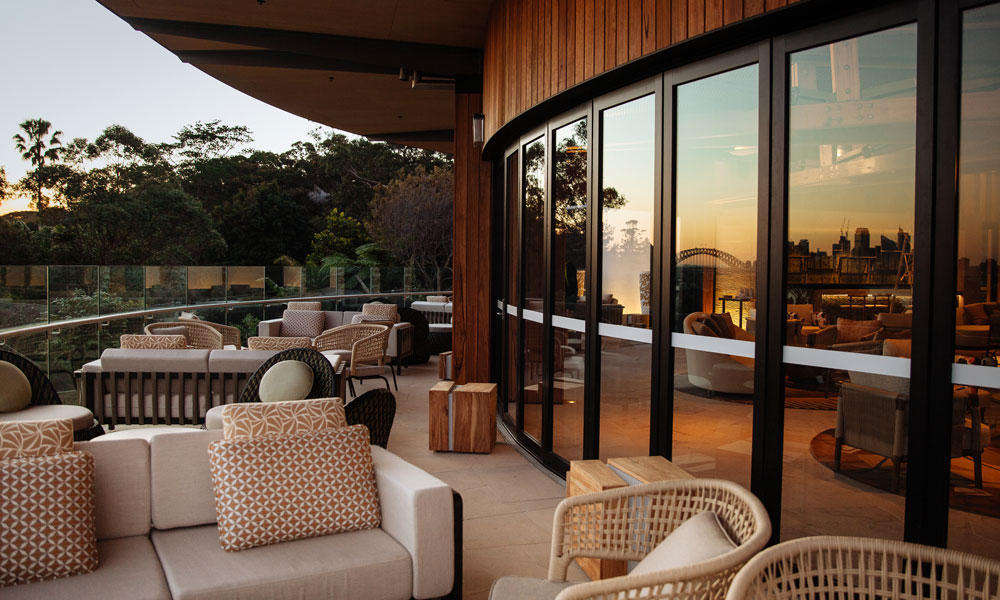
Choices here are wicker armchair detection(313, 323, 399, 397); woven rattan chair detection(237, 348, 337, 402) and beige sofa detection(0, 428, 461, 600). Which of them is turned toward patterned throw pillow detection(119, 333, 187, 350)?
the wicker armchair

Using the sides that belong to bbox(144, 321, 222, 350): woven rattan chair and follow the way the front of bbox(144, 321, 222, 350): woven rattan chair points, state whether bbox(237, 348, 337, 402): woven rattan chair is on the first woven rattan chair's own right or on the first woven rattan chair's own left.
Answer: on the first woven rattan chair's own left

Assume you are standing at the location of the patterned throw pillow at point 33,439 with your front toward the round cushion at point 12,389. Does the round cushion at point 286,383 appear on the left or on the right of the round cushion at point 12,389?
right

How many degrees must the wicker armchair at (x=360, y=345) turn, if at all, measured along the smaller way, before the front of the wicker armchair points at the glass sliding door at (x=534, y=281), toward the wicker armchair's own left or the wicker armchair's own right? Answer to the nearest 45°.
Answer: approximately 90° to the wicker armchair's own left

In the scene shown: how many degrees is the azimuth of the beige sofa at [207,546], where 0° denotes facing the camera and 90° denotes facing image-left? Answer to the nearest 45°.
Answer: approximately 315°

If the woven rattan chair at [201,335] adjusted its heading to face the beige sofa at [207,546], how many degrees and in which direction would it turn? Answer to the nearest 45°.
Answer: approximately 45° to its left

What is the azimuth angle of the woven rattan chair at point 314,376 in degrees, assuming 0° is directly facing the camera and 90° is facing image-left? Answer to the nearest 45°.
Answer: approximately 45°

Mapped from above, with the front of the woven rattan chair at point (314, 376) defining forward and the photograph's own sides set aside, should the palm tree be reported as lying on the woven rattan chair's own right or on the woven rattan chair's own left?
on the woven rattan chair's own right

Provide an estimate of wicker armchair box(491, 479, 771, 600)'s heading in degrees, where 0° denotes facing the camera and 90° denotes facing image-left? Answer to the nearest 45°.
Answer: approximately 90°

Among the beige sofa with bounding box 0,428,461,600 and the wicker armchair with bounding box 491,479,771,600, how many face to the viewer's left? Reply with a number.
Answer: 1

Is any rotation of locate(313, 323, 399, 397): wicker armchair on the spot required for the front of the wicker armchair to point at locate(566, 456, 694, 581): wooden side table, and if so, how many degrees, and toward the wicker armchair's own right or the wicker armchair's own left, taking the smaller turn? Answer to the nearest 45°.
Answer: approximately 45° to the wicker armchair's own left

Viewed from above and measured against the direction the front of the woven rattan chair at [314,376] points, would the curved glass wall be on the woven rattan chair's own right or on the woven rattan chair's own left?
on the woven rattan chair's own left
